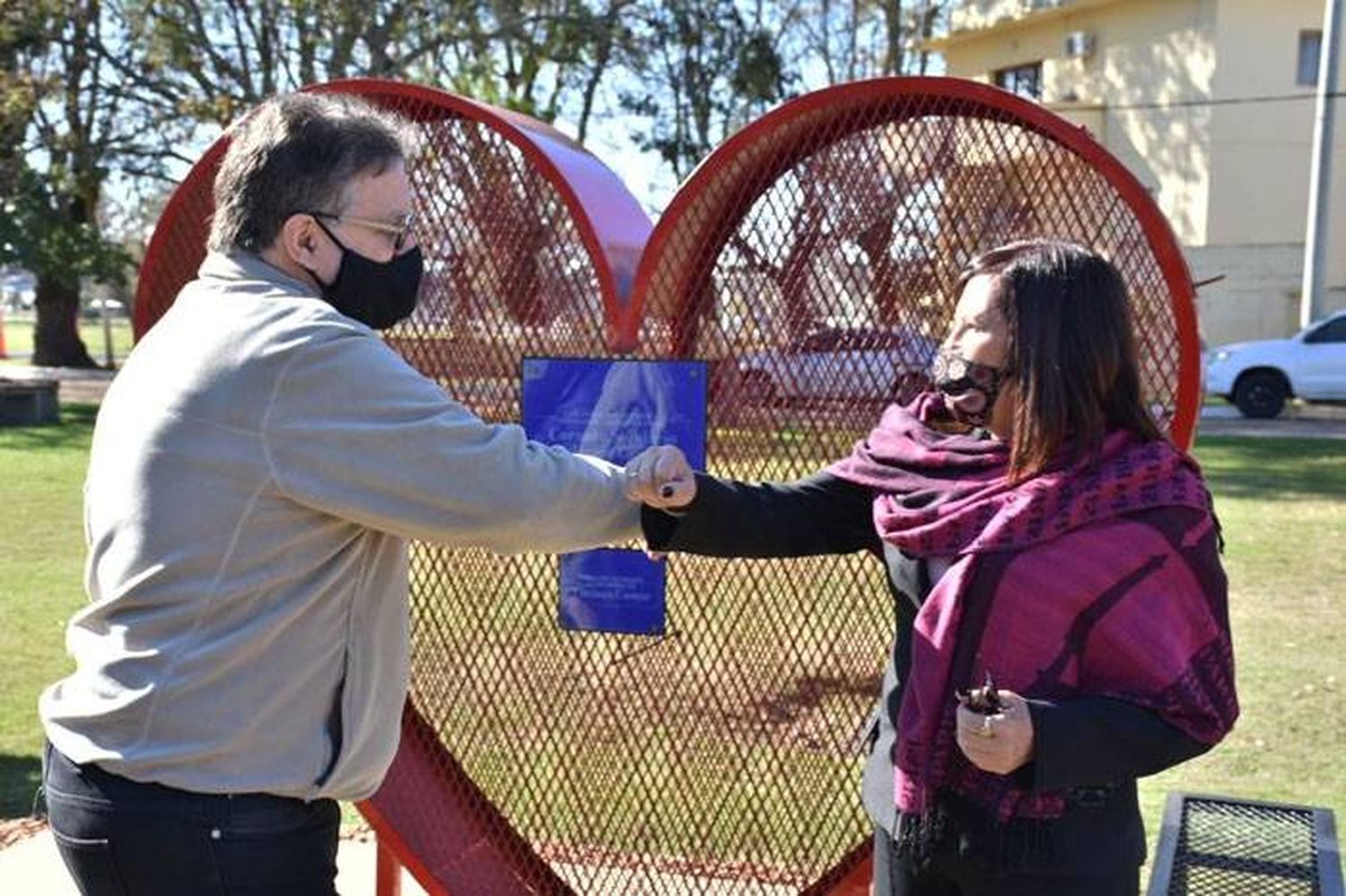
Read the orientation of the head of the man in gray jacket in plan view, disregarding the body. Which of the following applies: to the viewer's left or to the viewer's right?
to the viewer's right

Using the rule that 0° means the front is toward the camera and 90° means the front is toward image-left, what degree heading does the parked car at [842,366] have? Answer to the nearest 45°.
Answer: approximately 90°

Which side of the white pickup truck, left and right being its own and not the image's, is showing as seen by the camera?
left

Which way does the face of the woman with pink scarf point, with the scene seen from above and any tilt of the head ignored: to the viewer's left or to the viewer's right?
to the viewer's left

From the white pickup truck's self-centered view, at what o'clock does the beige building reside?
The beige building is roughly at 3 o'clock from the white pickup truck.

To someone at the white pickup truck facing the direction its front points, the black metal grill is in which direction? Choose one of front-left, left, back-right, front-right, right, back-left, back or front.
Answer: left

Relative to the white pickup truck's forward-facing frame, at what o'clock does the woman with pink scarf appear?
The woman with pink scarf is roughly at 9 o'clock from the white pickup truck.

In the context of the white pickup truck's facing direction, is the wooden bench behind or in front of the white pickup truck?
in front

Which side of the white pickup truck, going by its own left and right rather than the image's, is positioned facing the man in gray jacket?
left

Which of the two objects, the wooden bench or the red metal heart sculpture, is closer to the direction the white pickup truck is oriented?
the wooden bench
